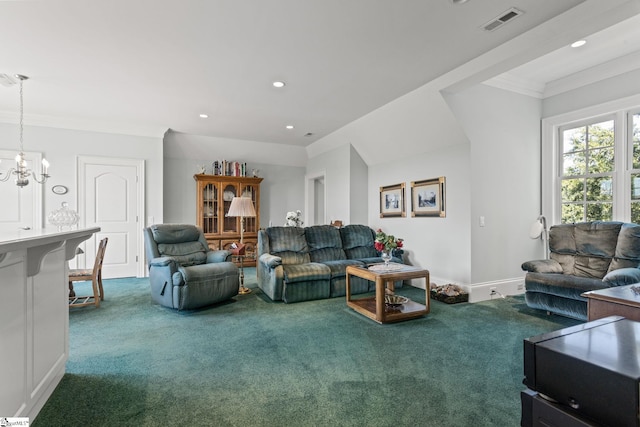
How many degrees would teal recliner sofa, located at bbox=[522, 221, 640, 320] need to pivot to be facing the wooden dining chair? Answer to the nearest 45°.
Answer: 0° — it already faces it

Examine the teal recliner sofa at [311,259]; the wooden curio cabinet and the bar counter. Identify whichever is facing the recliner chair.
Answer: the wooden curio cabinet

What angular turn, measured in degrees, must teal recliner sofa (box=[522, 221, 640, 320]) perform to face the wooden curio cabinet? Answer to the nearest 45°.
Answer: approximately 45° to its right

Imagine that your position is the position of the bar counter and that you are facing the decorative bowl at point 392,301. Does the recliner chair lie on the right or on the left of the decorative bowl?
left

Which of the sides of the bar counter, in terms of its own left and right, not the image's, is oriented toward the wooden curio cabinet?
left
